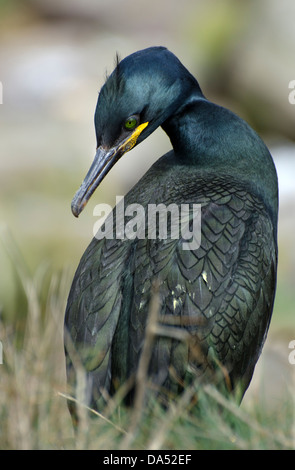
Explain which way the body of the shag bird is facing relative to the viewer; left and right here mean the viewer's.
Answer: facing away from the viewer and to the right of the viewer
